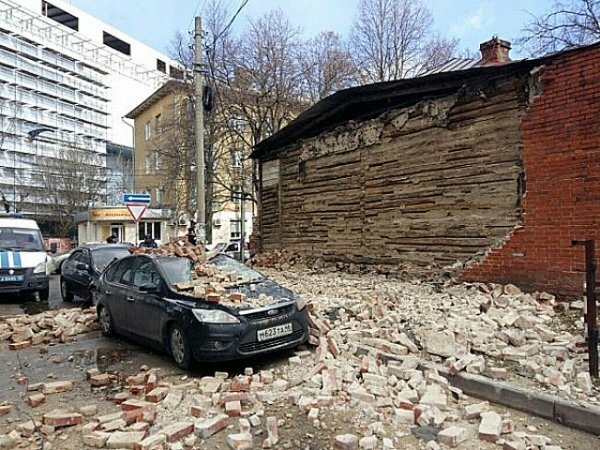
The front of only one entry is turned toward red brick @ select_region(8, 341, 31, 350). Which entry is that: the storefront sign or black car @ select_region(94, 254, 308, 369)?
the storefront sign

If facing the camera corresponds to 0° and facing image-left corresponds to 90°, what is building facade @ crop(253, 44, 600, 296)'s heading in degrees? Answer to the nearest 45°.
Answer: approximately 45°

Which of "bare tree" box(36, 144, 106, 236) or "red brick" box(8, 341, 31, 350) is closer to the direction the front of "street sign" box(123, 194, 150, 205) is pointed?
the red brick

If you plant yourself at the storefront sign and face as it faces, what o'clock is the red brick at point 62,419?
The red brick is roughly at 12 o'clock from the storefront sign.

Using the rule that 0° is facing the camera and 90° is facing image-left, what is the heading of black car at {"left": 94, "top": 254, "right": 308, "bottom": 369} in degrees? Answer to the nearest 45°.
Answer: approximately 315°

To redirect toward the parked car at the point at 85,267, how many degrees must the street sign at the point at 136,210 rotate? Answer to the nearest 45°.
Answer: approximately 45° to its right

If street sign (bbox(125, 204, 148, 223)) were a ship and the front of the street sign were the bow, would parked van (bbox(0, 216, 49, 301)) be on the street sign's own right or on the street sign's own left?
on the street sign's own right
